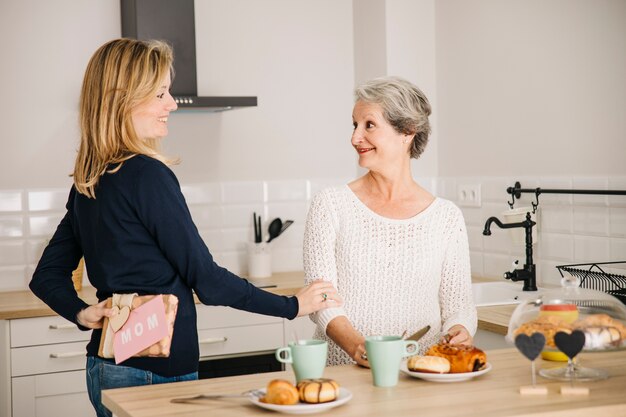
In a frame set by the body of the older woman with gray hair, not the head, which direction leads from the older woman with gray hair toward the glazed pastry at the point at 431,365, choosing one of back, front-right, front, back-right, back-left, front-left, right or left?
front

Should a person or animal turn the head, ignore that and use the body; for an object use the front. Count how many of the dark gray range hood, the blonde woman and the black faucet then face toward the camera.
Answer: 1

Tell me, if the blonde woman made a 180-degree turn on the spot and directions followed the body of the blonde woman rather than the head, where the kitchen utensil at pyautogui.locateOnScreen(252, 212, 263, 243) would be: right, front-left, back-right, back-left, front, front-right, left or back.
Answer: back-right

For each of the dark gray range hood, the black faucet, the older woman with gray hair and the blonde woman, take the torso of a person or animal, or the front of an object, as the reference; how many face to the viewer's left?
1

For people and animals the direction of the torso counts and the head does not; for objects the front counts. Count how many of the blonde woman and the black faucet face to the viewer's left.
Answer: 1

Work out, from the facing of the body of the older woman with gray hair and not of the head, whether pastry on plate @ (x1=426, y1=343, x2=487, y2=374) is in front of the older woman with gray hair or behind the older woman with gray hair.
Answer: in front

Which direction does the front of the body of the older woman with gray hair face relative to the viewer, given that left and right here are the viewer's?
facing the viewer

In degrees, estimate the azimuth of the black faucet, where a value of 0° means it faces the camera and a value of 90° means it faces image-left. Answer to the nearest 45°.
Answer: approximately 90°

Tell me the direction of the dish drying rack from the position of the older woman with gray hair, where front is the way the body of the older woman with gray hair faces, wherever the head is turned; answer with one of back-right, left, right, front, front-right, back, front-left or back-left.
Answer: back-left

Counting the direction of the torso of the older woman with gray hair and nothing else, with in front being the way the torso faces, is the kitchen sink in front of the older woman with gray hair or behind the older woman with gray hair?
behind

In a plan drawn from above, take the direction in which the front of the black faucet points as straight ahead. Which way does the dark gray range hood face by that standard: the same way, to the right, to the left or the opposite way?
to the left

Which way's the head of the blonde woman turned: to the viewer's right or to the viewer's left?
to the viewer's right

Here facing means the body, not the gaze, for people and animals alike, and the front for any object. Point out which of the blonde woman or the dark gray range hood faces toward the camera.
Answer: the dark gray range hood

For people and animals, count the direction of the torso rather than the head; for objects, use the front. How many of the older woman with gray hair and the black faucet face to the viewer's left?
1

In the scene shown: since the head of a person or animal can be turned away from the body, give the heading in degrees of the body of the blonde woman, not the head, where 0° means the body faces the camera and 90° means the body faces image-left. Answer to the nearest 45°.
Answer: approximately 225°
